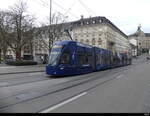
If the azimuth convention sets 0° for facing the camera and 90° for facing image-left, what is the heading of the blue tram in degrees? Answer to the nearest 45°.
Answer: approximately 45°

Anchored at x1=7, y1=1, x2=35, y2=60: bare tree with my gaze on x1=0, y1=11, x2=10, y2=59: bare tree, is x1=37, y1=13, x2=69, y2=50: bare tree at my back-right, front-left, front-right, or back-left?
back-right

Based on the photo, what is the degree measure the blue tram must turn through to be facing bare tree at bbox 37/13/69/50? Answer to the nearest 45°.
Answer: approximately 135° to its right

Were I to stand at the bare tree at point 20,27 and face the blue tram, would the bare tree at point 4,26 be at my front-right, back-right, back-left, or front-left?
back-right

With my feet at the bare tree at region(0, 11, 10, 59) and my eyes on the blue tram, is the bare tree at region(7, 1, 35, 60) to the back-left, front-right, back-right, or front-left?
front-left

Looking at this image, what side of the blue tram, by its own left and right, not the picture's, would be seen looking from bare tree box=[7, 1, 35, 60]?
right

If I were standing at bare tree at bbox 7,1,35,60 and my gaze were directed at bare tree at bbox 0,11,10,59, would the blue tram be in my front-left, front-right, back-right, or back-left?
back-left

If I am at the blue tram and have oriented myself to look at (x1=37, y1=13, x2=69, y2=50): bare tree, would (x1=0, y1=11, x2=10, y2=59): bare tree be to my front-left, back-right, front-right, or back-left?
front-left

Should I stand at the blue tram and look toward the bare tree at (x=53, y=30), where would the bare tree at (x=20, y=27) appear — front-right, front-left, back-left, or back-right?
front-left

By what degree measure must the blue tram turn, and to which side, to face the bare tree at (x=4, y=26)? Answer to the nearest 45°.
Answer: approximately 90° to its right
